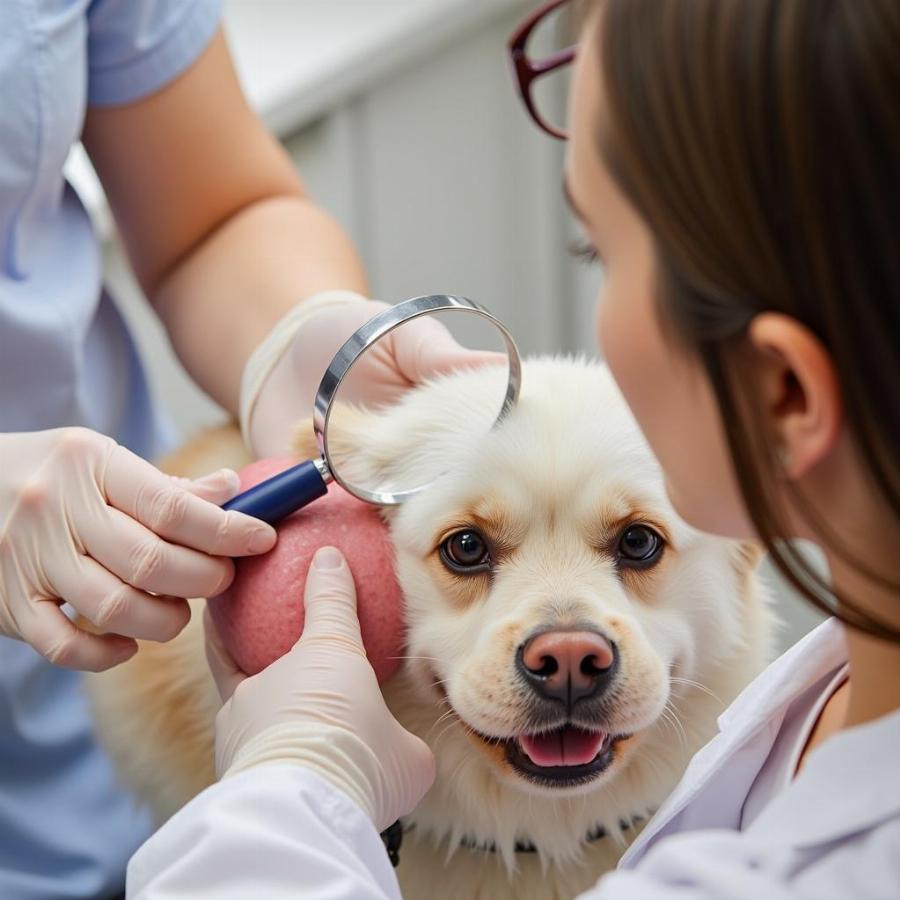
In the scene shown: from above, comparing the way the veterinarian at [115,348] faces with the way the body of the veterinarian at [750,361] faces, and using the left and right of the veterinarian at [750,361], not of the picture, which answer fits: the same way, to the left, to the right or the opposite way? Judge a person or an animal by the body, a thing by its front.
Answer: the opposite way

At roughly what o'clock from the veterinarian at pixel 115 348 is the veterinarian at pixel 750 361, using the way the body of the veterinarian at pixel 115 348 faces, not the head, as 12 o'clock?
the veterinarian at pixel 750 361 is roughly at 1 o'clock from the veterinarian at pixel 115 348.

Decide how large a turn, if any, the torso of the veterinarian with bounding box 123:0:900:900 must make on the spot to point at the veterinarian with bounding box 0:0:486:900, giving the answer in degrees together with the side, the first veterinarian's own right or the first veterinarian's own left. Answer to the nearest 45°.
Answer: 0° — they already face them

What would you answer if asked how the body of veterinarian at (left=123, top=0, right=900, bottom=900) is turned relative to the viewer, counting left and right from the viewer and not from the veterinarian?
facing away from the viewer and to the left of the viewer

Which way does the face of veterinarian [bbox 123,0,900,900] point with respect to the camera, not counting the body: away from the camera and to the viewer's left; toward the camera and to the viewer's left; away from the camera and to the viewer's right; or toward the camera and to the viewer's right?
away from the camera and to the viewer's left

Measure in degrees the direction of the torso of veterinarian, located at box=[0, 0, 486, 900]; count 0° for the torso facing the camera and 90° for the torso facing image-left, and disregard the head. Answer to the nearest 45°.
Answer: approximately 315°
